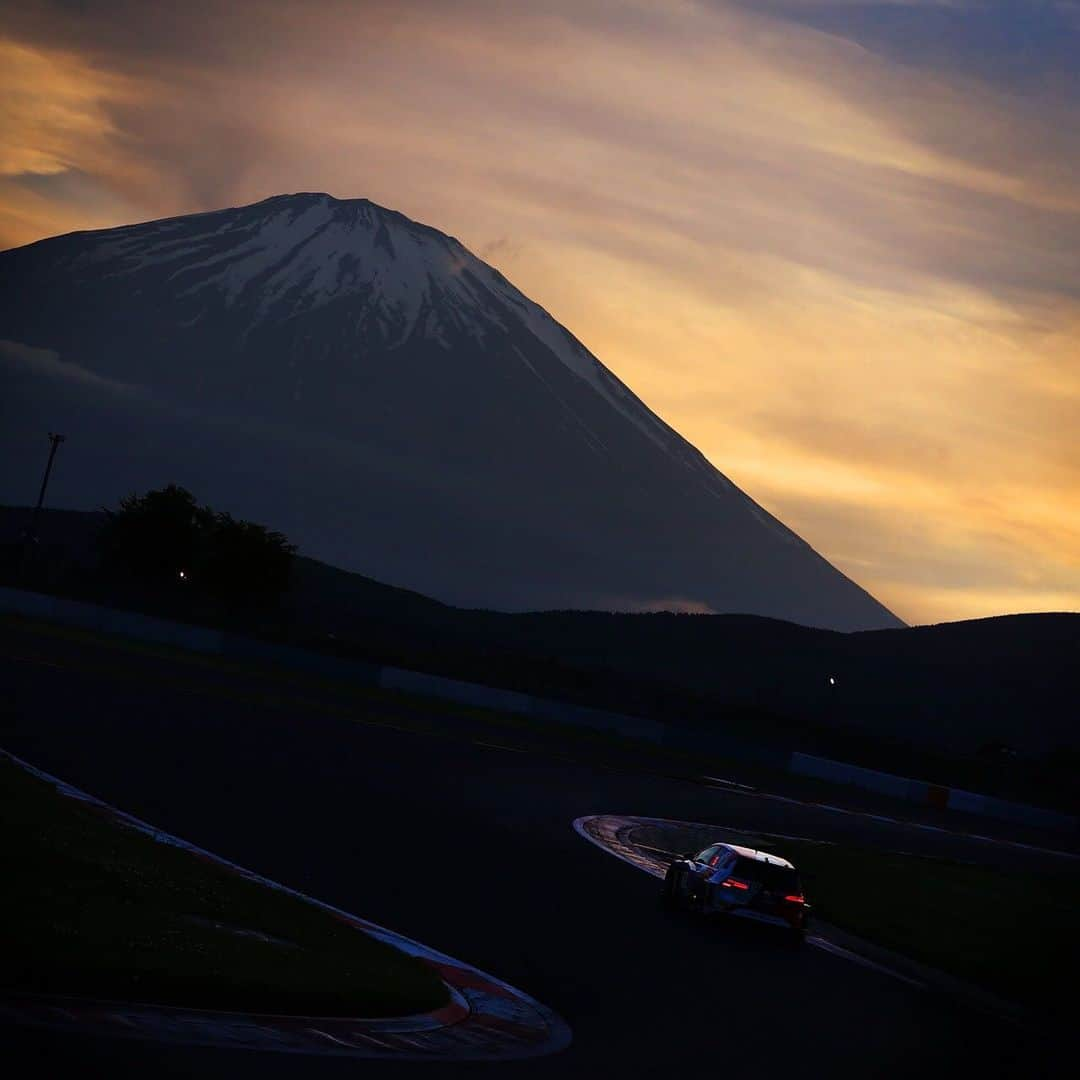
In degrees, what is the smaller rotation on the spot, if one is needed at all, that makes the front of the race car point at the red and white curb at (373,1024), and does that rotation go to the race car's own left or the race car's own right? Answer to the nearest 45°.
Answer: approximately 135° to the race car's own left

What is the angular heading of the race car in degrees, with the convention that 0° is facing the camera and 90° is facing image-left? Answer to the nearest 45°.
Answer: approximately 135°
